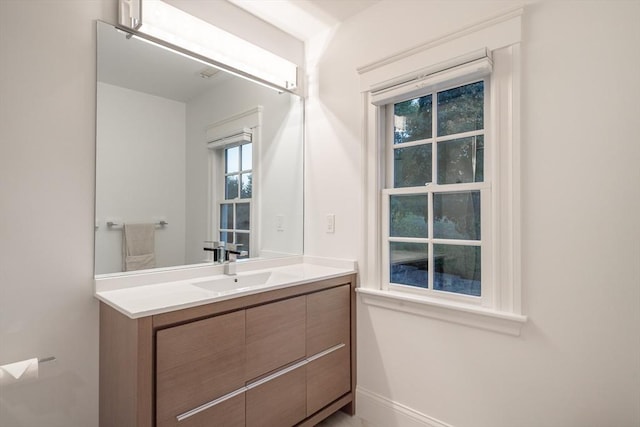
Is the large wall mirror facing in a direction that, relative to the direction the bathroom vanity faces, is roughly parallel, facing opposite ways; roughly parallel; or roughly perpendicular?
roughly parallel

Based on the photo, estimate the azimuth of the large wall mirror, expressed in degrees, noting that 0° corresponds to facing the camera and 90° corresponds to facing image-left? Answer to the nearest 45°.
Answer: approximately 315°

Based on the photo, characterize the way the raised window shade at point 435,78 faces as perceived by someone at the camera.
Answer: facing the viewer and to the left of the viewer

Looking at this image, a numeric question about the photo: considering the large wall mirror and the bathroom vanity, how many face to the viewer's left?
0

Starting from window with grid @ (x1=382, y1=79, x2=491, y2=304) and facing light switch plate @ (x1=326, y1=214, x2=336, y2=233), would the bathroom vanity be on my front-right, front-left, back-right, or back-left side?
front-left

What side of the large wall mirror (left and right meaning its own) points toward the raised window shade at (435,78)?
front

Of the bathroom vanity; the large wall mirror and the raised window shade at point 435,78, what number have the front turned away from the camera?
0

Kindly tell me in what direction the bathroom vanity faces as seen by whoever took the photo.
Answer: facing the viewer and to the right of the viewer
